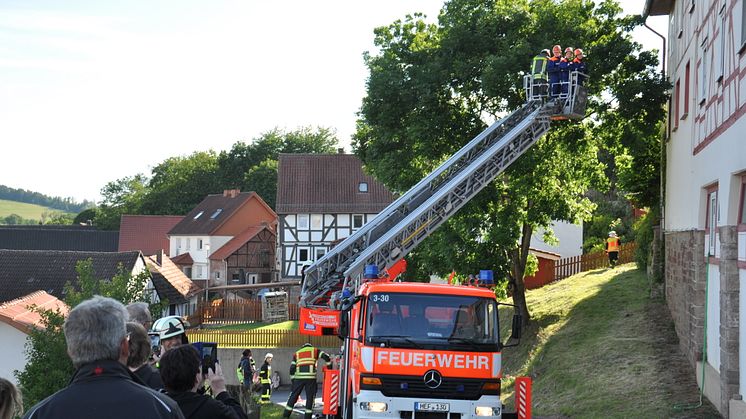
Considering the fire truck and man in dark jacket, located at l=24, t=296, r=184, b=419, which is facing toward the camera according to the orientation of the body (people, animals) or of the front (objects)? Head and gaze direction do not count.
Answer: the fire truck

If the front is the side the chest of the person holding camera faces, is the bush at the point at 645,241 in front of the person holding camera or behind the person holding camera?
in front

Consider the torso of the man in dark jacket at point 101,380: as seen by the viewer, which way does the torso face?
away from the camera

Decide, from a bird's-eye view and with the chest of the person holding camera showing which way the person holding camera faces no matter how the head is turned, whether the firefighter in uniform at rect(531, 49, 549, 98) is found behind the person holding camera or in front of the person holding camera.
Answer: in front

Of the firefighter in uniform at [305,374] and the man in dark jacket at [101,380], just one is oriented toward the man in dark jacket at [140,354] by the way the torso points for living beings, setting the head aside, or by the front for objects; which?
the man in dark jacket at [101,380]

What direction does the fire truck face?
toward the camera

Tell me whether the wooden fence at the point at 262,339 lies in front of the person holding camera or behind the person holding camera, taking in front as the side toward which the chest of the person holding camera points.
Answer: in front
